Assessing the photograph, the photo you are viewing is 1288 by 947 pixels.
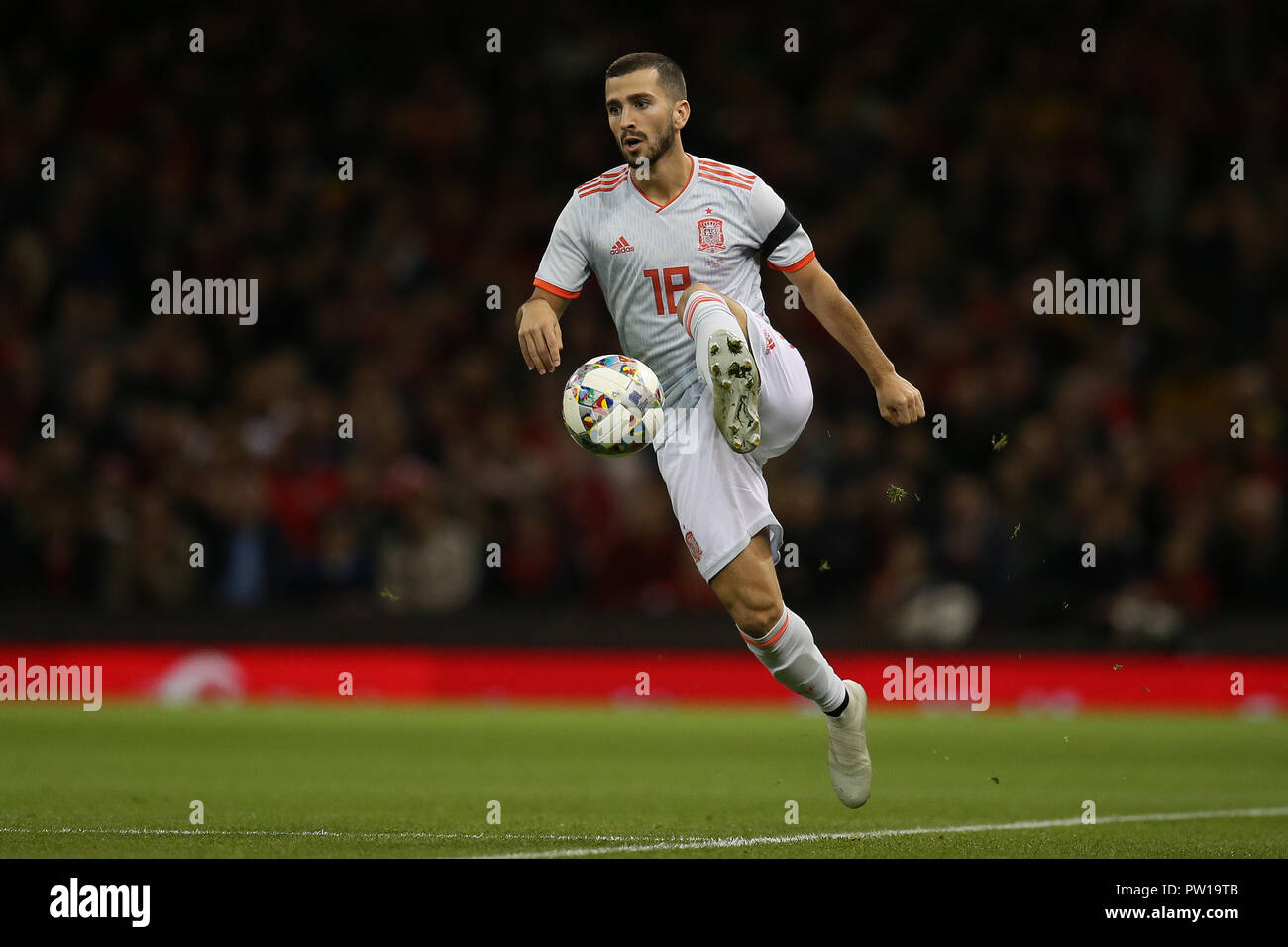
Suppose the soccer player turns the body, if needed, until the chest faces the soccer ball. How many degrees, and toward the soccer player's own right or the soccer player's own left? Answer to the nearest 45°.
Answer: approximately 45° to the soccer player's own right

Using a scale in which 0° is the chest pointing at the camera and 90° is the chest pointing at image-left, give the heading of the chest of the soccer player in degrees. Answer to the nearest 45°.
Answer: approximately 0°
